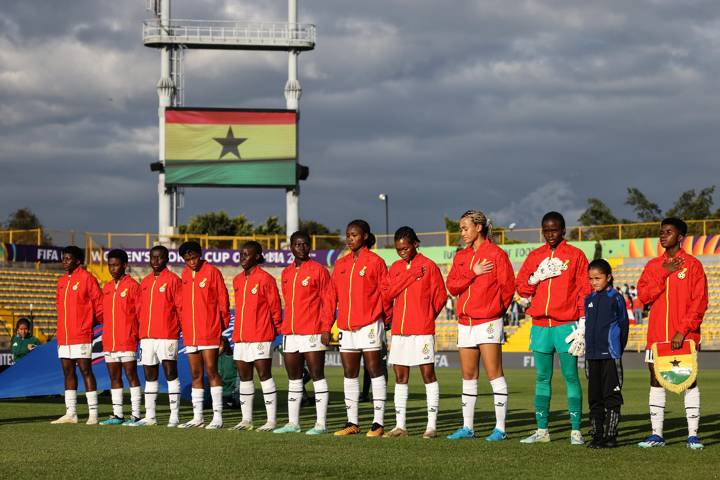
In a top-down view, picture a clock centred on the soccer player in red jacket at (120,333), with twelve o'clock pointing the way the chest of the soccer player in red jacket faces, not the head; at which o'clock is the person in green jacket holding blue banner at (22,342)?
The person in green jacket holding blue banner is roughly at 4 o'clock from the soccer player in red jacket.

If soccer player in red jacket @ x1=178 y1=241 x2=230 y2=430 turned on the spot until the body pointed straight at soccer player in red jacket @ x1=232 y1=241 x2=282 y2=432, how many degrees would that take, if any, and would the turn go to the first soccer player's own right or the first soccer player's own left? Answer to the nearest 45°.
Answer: approximately 90° to the first soccer player's own left

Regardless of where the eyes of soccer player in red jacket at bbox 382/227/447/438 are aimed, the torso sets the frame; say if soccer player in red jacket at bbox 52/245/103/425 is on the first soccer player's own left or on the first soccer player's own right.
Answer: on the first soccer player's own right

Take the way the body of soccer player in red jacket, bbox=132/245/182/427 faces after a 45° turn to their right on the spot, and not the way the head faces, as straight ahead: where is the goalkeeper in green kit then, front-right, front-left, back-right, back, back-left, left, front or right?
back-left

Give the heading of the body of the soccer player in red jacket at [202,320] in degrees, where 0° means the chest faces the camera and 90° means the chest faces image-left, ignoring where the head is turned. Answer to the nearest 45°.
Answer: approximately 45°

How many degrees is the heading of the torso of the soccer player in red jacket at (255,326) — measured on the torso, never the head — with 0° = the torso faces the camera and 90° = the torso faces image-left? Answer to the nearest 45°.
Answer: approximately 45°

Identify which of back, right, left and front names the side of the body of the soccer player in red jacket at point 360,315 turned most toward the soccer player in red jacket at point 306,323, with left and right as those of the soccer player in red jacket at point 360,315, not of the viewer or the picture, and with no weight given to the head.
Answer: right

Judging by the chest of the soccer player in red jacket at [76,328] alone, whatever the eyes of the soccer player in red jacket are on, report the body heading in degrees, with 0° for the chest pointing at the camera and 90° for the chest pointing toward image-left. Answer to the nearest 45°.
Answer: approximately 45°

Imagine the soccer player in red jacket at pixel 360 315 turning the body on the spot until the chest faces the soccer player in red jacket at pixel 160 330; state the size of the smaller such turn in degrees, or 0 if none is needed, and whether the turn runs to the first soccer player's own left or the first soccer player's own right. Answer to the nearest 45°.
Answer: approximately 90° to the first soccer player's own right

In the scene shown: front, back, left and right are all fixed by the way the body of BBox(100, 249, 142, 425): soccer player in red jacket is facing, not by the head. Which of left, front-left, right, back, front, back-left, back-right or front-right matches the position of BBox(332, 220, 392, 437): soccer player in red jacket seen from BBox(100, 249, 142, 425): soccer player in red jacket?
left

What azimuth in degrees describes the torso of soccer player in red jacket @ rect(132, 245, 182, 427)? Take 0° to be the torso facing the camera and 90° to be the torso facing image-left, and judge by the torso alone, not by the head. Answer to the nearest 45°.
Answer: approximately 45°

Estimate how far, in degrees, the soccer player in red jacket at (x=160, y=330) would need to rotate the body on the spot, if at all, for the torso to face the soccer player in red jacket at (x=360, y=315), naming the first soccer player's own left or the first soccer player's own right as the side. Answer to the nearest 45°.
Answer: approximately 90° to the first soccer player's own left

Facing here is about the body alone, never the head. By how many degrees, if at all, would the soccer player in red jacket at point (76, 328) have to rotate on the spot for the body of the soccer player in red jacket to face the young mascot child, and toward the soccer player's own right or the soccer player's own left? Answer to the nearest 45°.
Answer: approximately 90° to the soccer player's own left

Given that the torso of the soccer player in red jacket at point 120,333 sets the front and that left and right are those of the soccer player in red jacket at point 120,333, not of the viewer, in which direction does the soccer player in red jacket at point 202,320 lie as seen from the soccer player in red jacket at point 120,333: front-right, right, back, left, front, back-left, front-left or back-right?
left

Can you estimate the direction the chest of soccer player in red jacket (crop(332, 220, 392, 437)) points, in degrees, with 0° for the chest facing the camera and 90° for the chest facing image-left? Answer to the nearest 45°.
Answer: approximately 45°

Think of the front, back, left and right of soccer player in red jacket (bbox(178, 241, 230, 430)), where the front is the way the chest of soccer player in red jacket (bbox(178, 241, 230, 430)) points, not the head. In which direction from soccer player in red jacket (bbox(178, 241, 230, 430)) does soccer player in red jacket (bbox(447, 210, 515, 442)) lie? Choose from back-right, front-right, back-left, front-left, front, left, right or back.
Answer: left

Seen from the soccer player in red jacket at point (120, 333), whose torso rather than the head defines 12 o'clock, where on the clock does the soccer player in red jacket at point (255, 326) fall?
the soccer player in red jacket at point (255, 326) is roughly at 9 o'clock from the soccer player in red jacket at point (120, 333).
